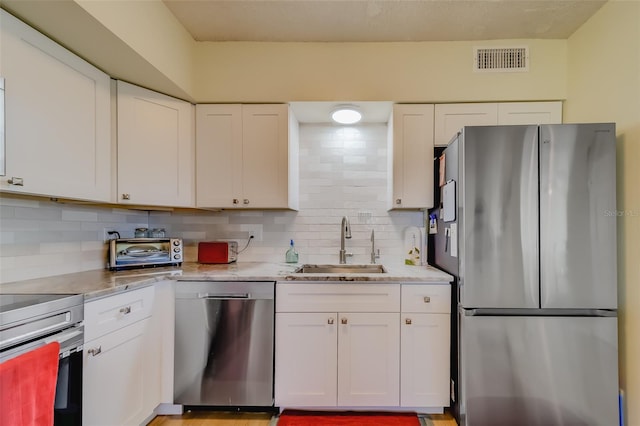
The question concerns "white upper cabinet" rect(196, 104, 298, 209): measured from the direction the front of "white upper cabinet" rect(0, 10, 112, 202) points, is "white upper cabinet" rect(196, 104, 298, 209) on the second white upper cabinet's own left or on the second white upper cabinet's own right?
on the second white upper cabinet's own left

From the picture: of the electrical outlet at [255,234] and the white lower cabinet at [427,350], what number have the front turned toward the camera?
2

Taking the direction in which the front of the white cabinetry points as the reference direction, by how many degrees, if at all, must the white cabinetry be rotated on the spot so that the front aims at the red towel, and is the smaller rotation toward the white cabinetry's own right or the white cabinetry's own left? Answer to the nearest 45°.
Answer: approximately 45° to the white cabinetry's own right

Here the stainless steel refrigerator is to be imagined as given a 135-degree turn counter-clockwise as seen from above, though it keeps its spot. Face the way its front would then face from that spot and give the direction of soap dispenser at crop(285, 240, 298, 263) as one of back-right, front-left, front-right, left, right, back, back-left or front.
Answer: back-left

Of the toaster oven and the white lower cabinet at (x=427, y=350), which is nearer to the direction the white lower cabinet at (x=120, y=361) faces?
the white lower cabinet

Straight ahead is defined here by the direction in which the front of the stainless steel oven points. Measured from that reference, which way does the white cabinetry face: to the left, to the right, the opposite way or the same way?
to the right

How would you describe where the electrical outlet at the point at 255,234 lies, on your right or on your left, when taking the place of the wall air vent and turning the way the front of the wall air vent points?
on your right

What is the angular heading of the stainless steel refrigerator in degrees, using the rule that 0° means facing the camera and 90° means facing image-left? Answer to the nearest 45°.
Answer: approximately 0°

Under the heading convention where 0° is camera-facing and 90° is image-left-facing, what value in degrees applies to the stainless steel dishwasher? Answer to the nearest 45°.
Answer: approximately 0°

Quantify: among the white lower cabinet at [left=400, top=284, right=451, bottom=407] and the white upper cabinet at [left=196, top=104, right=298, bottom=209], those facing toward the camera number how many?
2

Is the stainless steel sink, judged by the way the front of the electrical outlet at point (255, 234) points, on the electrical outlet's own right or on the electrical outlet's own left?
on the electrical outlet's own left
